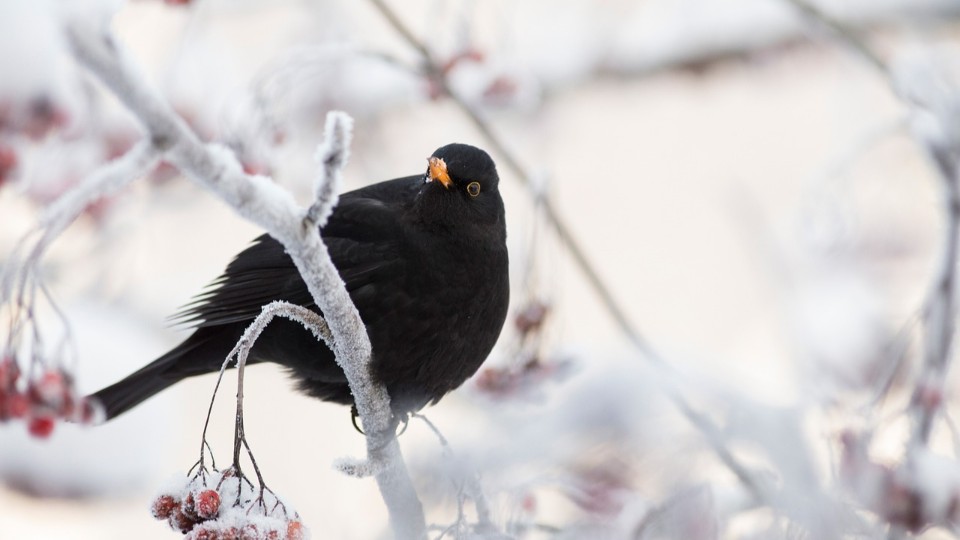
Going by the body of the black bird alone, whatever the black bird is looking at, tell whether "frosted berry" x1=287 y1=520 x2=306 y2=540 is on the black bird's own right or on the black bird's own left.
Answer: on the black bird's own right

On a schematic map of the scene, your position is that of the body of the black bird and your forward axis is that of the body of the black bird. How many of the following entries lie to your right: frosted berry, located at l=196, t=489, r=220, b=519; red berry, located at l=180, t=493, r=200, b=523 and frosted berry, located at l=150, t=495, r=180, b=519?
3

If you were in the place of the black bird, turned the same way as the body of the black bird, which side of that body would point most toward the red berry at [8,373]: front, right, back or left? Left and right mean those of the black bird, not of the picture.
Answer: right

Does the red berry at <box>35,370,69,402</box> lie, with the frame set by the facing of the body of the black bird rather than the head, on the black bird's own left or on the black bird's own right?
on the black bird's own right

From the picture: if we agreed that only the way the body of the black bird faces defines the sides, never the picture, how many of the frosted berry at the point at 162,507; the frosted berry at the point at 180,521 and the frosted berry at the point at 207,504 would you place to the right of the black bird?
3

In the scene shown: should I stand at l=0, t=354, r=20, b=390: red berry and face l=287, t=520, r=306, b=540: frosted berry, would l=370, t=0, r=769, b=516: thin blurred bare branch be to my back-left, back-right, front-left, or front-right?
front-left

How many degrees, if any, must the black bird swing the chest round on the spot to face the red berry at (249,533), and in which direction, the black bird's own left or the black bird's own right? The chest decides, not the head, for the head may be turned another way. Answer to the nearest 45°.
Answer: approximately 90° to the black bird's own right

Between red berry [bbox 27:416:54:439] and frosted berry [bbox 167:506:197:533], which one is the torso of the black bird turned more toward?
the frosted berry

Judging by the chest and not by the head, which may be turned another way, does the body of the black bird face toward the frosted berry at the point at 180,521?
no

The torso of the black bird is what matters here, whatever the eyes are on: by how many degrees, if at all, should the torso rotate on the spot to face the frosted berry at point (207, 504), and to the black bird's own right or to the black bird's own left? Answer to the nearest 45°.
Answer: approximately 90° to the black bird's own right
